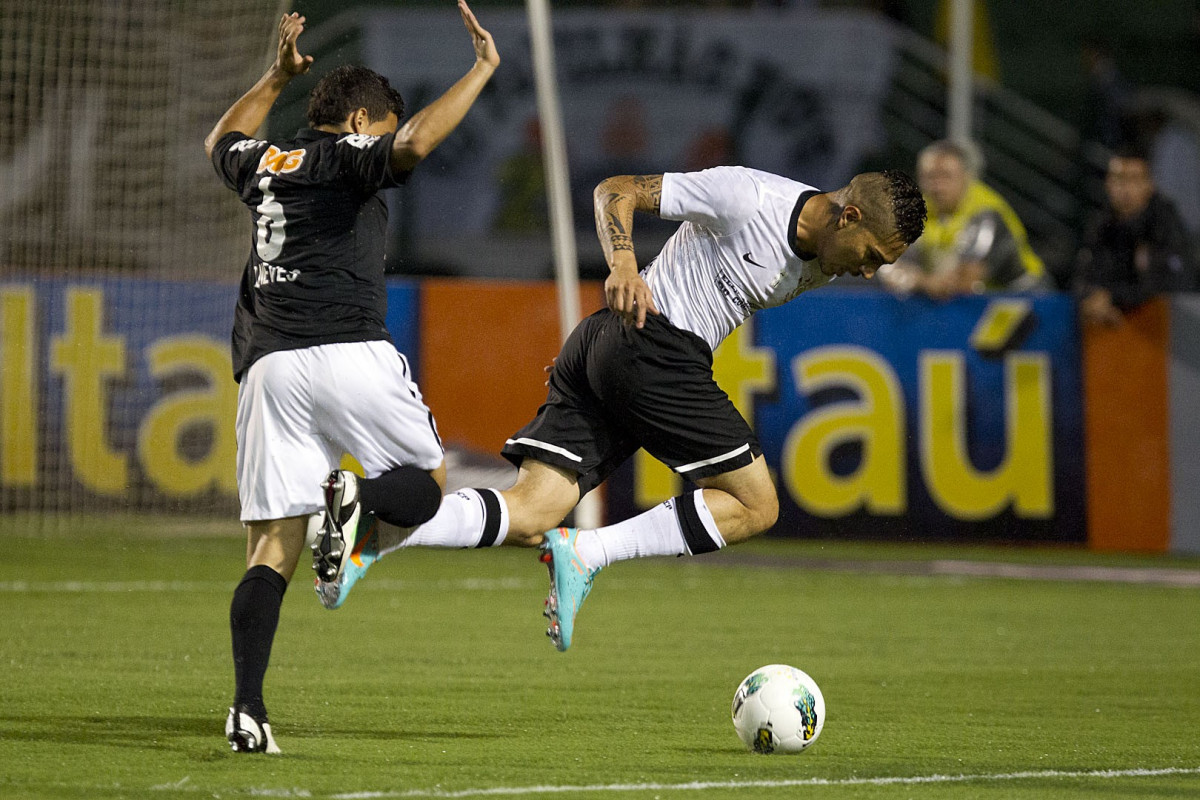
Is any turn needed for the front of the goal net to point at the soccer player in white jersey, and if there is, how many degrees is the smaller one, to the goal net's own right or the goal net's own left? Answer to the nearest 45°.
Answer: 0° — it already faces them

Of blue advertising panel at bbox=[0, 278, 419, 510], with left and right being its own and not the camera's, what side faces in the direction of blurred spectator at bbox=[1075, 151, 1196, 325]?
left

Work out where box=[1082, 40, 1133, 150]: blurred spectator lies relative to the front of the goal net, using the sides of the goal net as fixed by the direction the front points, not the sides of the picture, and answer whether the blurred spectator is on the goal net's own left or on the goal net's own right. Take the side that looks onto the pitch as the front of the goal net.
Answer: on the goal net's own left

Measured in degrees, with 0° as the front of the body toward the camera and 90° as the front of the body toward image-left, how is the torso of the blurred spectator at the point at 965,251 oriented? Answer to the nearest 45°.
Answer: approximately 45°

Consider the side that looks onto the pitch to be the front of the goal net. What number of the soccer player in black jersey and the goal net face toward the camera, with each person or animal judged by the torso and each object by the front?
1

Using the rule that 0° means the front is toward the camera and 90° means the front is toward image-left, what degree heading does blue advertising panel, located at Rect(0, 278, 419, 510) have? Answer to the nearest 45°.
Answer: approximately 0°

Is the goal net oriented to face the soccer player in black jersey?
yes

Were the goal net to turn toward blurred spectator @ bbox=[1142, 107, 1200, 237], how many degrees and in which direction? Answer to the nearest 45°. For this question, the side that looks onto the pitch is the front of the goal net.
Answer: approximately 90° to its left
